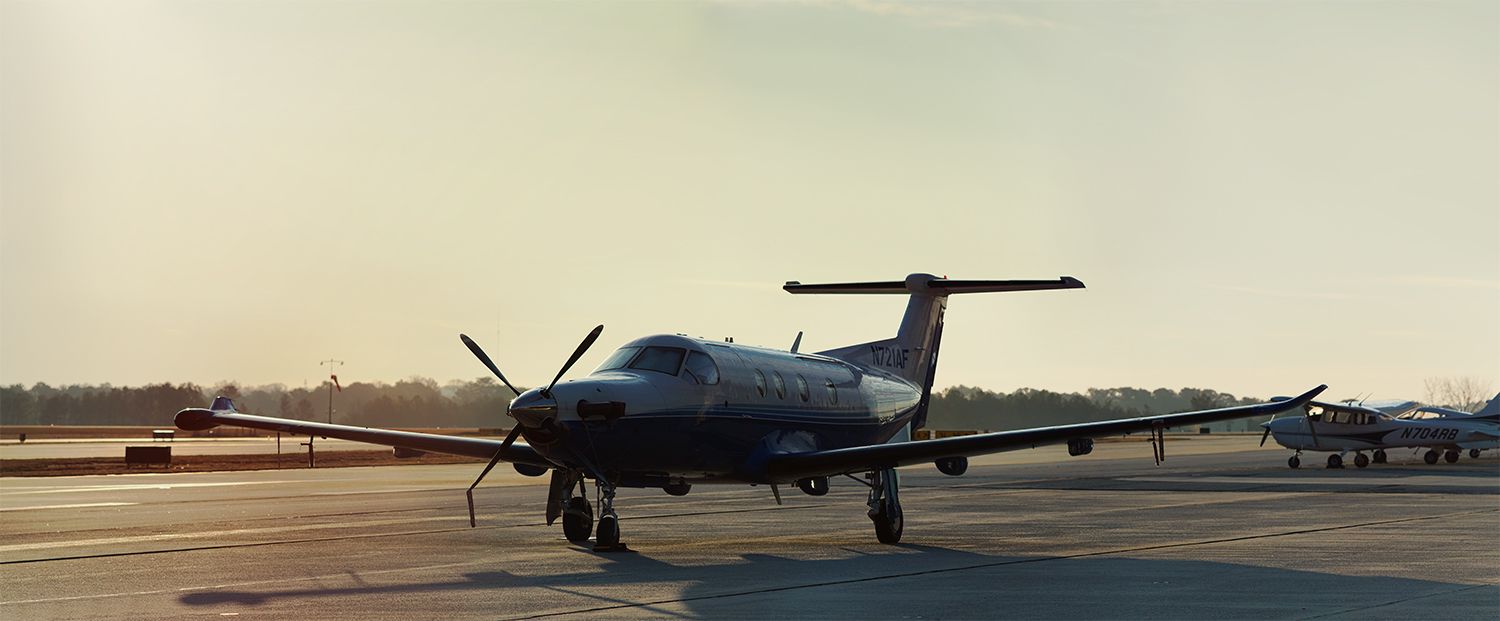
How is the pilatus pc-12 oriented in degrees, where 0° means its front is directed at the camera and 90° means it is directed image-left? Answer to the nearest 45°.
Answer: approximately 45°
